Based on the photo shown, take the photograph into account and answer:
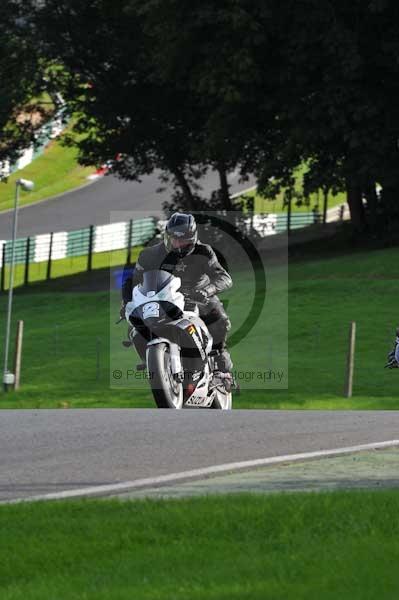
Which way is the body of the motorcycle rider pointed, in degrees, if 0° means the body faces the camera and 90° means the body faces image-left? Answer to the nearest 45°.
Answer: approximately 45°

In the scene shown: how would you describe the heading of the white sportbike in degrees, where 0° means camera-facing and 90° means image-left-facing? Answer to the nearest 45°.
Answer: approximately 45°
